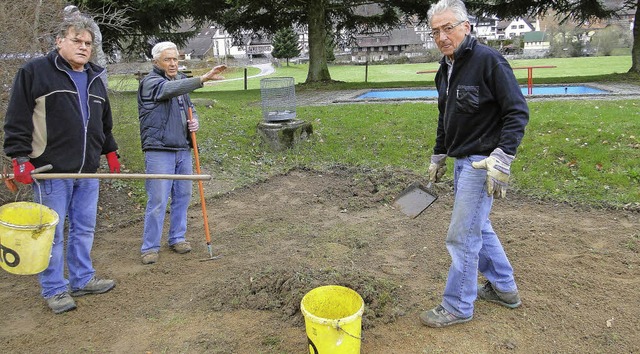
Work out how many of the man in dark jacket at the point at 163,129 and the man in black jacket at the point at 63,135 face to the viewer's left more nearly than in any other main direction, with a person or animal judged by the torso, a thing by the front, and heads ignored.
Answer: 0

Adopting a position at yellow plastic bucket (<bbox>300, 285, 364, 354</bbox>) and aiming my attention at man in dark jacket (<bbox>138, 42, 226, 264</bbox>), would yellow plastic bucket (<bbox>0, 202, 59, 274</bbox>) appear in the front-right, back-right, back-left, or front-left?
front-left

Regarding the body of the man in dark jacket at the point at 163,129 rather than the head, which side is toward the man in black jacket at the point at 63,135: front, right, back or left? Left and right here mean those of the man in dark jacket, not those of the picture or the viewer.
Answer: right

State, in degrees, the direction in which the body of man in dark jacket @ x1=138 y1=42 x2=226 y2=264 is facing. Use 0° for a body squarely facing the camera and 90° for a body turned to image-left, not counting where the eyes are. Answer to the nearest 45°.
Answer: approximately 315°

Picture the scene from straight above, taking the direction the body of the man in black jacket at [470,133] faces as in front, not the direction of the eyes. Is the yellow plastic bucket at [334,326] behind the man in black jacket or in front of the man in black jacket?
in front

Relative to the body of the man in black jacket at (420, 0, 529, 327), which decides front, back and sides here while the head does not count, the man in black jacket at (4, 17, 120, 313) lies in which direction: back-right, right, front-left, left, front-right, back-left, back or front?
front-right

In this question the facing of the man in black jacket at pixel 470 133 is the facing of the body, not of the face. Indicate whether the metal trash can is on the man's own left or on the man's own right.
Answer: on the man's own right

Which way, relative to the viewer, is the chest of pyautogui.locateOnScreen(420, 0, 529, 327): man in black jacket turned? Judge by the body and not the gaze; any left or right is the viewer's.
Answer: facing the viewer and to the left of the viewer

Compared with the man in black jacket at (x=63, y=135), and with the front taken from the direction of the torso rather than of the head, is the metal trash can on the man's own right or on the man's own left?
on the man's own left

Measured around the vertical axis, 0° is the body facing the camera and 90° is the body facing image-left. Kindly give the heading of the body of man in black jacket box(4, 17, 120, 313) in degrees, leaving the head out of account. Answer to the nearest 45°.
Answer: approximately 315°

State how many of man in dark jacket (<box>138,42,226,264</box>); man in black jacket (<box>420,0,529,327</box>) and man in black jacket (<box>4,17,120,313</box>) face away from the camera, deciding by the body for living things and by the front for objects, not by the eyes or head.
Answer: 0

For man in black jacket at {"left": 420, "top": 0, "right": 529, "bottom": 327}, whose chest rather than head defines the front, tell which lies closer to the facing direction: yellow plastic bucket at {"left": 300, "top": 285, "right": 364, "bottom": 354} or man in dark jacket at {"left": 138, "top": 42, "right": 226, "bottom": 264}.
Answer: the yellow plastic bucket

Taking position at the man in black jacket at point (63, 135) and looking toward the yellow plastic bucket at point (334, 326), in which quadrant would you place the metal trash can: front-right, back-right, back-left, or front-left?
back-left
